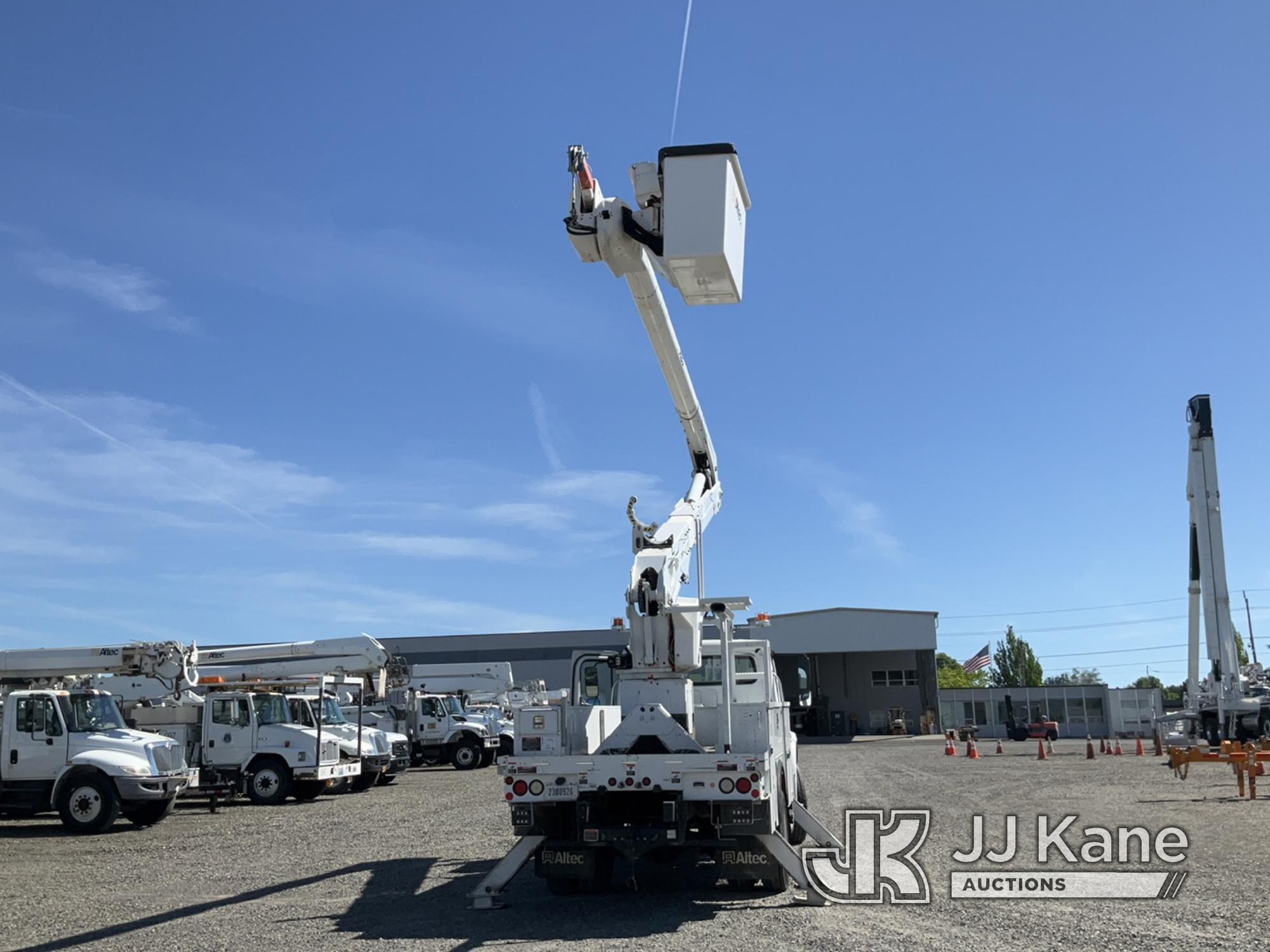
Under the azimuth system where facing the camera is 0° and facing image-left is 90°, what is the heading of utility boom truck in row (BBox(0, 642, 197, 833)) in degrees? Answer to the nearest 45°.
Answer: approximately 315°

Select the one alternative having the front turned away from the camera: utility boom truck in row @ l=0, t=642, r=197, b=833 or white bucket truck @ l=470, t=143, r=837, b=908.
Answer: the white bucket truck

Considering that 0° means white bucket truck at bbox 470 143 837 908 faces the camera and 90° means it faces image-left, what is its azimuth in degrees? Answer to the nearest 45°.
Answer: approximately 180°

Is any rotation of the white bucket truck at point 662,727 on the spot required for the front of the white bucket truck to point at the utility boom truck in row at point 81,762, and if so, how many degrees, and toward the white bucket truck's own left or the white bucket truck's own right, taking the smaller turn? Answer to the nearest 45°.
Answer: approximately 45° to the white bucket truck's own left

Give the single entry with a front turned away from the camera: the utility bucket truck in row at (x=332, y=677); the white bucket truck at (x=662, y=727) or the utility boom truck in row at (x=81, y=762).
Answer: the white bucket truck

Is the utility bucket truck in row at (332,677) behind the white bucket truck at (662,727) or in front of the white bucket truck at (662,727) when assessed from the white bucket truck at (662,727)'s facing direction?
in front

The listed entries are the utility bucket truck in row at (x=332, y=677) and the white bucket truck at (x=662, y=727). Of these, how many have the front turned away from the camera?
1

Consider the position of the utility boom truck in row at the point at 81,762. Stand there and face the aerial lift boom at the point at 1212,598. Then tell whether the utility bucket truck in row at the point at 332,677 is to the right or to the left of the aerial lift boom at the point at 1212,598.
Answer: left

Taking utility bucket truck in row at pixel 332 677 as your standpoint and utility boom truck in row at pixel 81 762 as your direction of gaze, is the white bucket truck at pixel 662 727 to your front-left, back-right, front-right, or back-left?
front-left

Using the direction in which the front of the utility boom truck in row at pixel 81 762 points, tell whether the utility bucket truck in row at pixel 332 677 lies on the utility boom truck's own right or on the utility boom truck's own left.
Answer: on the utility boom truck's own left

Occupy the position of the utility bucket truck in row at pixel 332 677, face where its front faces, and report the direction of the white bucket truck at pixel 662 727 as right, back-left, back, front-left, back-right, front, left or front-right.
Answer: front-right

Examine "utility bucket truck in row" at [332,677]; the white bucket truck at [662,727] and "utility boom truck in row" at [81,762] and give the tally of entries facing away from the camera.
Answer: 1

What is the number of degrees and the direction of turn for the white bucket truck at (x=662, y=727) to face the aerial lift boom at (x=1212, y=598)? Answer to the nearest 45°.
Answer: approximately 45° to its right

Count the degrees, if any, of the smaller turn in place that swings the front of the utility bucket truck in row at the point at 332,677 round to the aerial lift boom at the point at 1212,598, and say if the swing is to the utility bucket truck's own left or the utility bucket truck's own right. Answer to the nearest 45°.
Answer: approximately 45° to the utility bucket truck's own left

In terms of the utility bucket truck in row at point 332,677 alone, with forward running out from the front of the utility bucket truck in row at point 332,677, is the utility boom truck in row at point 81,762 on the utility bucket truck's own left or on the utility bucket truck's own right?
on the utility bucket truck's own right
